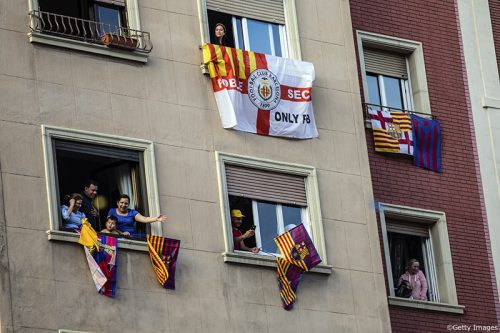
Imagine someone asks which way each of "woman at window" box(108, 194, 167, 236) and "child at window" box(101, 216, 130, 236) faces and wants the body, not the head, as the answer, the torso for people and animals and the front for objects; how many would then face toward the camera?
2

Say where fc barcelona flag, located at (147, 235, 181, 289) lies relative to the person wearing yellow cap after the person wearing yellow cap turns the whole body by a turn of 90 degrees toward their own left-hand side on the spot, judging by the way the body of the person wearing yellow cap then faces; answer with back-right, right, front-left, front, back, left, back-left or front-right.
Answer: back

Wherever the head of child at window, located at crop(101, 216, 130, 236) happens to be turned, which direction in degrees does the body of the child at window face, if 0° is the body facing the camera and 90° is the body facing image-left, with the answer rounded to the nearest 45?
approximately 0°

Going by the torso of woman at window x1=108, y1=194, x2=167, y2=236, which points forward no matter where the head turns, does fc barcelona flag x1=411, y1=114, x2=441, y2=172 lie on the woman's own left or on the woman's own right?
on the woman's own left

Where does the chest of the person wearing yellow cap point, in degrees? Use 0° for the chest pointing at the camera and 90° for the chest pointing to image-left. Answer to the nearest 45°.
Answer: approximately 315°
